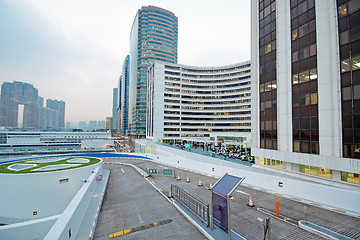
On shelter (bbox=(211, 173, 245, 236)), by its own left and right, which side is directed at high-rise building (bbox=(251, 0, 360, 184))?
back

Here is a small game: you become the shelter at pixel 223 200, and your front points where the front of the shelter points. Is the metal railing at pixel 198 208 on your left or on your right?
on your right

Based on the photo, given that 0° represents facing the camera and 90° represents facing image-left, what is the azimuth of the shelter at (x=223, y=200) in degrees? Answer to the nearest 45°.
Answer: approximately 45°

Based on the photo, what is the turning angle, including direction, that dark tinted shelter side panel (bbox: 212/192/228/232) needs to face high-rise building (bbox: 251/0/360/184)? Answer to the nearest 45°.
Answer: approximately 180°
